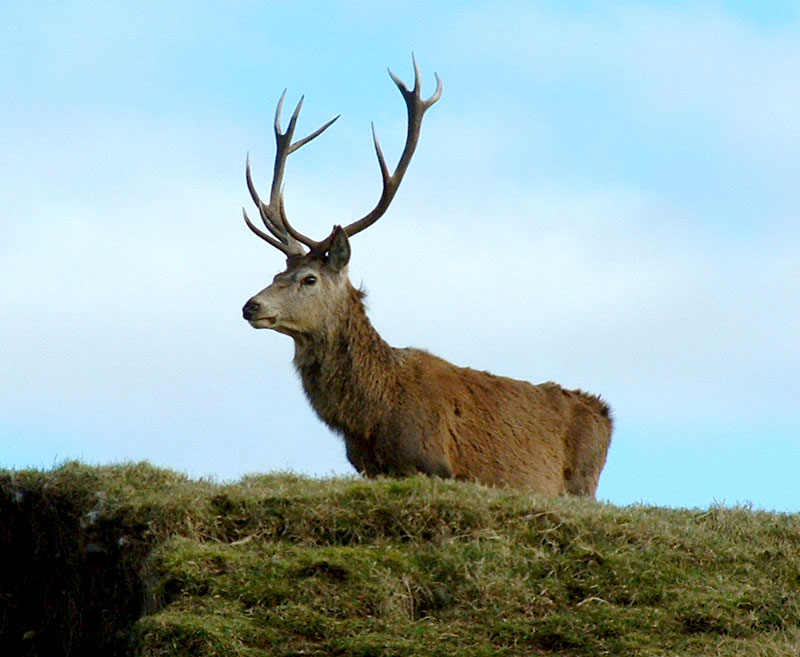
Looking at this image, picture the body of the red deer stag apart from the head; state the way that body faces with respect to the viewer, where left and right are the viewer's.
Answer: facing to the left of the viewer
